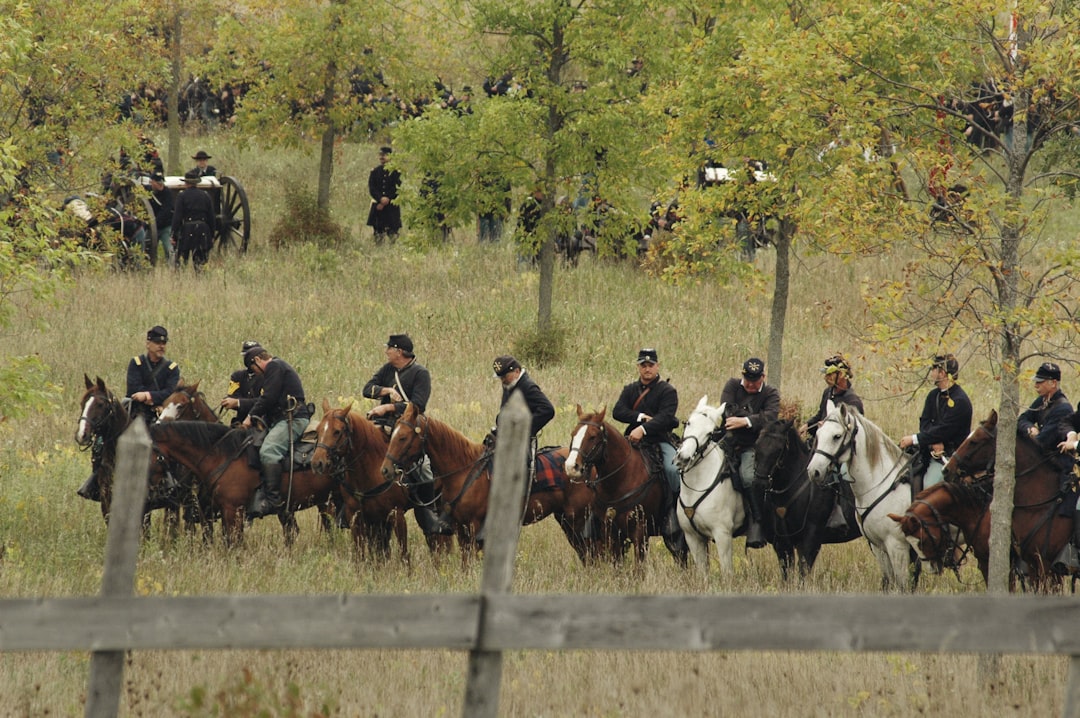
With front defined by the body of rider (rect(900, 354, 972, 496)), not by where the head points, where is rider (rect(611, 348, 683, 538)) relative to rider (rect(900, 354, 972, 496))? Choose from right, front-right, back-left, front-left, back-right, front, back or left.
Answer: front-right

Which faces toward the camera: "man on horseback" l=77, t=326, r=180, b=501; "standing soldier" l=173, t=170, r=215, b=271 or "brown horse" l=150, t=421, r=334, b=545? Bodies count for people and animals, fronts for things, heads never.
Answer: the man on horseback

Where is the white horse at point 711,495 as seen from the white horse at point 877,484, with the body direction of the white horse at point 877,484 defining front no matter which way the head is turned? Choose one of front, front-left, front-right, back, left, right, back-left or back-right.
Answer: front-right

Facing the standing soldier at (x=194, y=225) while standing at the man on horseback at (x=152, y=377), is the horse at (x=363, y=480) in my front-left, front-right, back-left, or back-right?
back-right

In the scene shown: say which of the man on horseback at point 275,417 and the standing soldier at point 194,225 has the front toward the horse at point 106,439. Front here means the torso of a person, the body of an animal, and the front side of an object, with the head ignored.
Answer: the man on horseback

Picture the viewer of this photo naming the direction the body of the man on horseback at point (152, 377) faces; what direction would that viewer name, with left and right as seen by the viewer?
facing the viewer

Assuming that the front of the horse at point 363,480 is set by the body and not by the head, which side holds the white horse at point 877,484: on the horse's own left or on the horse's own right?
on the horse's own left

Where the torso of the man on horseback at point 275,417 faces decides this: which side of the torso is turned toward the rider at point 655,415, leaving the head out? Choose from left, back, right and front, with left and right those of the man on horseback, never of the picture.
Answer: back

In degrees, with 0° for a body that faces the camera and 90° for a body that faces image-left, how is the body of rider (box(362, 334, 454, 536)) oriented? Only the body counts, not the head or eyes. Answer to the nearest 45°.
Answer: approximately 45°

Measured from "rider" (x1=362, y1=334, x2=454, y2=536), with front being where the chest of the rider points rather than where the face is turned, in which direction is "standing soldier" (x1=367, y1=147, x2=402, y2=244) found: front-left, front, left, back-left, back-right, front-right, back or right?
back-right

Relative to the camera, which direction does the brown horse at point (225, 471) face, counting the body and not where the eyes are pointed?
to the viewer's left

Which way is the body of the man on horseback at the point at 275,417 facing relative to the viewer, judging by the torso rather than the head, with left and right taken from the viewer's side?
facing to the left of the viewer

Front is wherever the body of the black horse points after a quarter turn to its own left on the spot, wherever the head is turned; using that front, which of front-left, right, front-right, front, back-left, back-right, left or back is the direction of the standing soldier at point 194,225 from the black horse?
back

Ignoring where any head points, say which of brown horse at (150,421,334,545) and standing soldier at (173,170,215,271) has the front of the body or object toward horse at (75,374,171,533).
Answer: the brown horse

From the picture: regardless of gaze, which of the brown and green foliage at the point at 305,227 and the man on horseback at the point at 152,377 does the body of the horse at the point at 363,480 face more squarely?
the man on horseback
